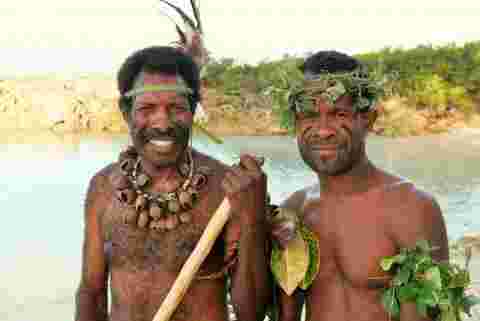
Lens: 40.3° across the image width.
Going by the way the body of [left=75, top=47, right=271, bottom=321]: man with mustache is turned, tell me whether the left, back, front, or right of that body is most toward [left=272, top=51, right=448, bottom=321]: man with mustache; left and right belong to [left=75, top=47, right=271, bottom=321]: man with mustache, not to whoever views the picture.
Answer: left

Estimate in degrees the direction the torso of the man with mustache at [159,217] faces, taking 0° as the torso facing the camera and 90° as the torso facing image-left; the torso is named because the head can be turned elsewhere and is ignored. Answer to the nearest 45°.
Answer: approximately 0°
